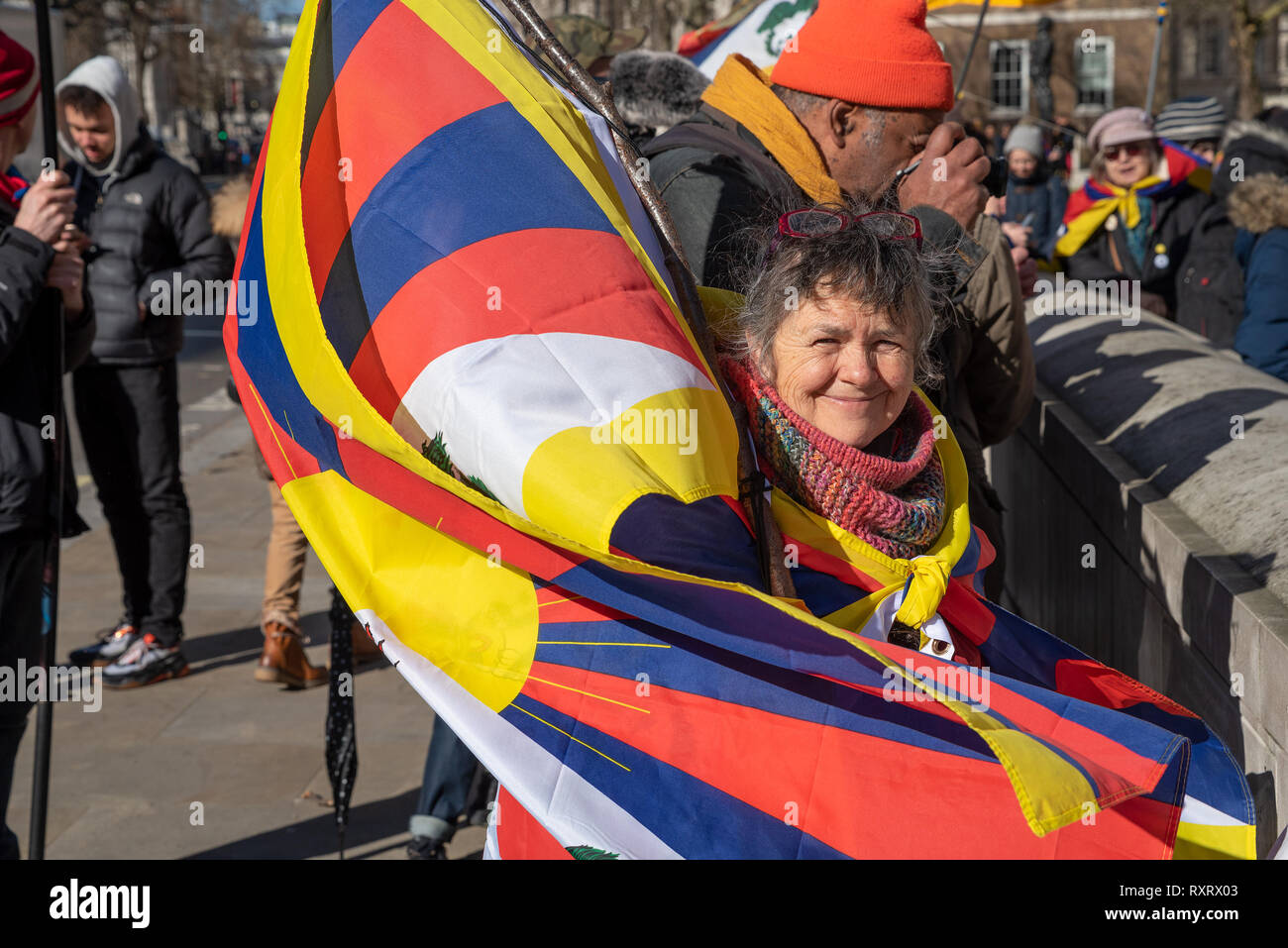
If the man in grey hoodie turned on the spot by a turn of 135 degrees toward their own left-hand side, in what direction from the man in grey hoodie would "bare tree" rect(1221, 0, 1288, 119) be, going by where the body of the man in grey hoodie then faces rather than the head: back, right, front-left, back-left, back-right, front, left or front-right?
front-left

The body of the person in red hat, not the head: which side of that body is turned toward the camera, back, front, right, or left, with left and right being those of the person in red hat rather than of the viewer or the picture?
right
